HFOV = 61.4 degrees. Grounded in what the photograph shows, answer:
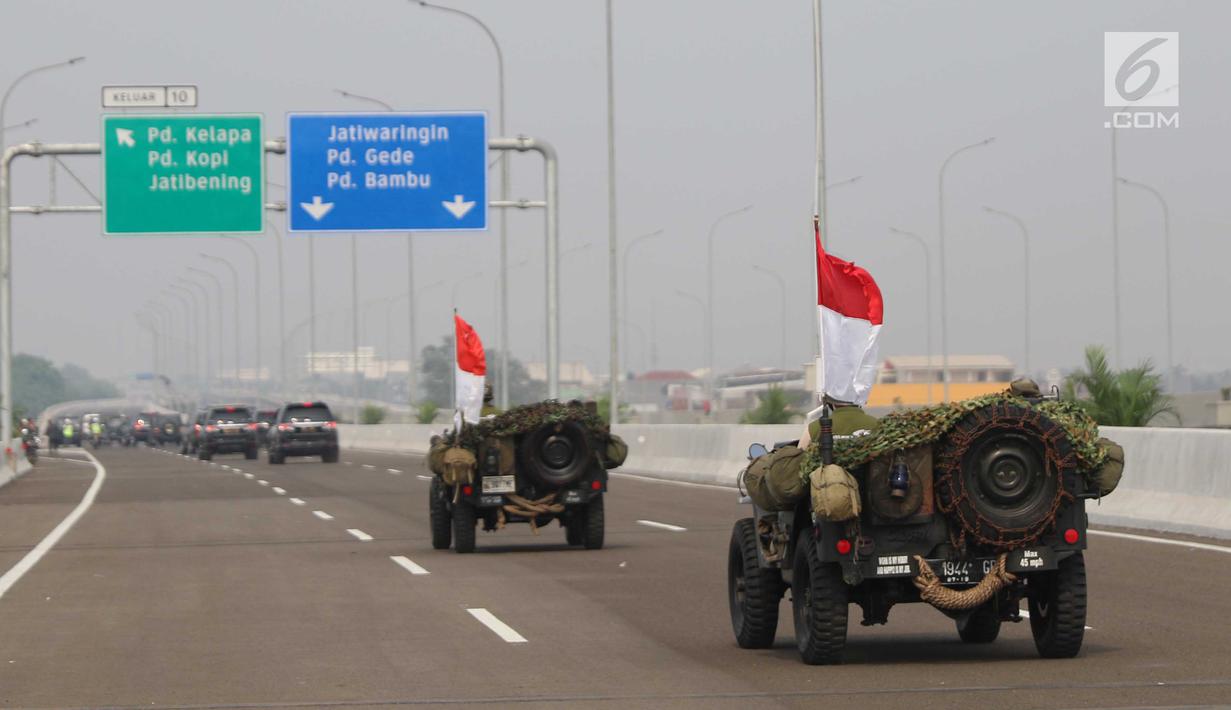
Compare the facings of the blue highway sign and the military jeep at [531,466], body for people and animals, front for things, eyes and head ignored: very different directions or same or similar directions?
very different directions

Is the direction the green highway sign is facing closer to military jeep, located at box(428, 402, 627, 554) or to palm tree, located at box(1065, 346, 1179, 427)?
the military jeep

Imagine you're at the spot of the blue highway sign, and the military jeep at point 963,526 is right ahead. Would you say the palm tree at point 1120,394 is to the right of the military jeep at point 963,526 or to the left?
left

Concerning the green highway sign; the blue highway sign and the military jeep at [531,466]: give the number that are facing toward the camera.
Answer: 2

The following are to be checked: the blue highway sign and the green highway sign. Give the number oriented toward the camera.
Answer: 2

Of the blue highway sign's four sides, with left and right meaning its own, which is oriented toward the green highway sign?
right

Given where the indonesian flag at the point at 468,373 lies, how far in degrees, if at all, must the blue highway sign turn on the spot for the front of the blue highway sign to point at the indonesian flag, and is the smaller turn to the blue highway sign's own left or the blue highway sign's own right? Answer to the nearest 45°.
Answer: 0° — it already faces it

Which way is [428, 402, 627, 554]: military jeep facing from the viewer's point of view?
away from the camera

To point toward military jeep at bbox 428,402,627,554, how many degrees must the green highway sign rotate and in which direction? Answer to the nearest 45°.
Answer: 0° — it already faces it

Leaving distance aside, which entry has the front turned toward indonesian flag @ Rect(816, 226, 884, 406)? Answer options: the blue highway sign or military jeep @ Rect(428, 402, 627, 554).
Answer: the blue highway sign
